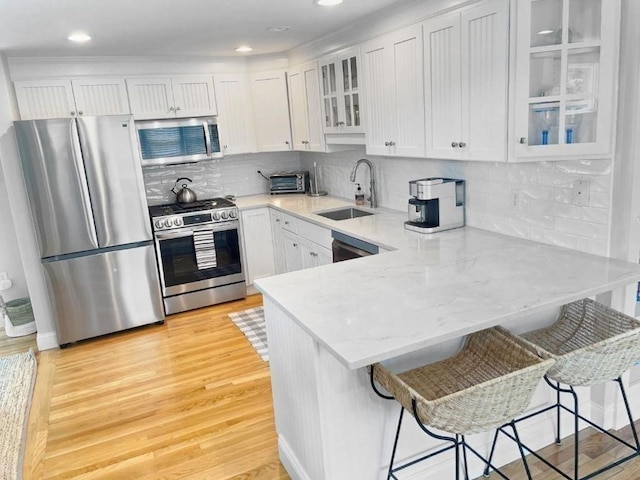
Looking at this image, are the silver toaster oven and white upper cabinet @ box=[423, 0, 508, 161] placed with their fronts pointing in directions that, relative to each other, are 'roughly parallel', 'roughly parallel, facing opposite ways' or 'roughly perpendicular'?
roughly perpendicular

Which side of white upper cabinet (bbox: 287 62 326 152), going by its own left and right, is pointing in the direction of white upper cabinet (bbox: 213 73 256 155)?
right

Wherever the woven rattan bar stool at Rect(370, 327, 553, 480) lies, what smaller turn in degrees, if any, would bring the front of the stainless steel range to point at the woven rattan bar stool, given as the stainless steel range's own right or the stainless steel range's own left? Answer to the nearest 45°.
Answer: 0° — it already faces it

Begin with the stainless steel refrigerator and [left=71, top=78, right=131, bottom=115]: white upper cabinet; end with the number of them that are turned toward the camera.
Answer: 2

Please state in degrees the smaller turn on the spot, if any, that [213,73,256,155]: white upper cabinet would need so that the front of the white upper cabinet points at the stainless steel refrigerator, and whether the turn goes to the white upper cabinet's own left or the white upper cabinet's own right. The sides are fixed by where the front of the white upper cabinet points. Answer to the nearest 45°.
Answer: approximately 45° to the white upper cabinet's own right

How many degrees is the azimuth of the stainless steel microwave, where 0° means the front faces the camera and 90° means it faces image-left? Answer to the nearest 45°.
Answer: approximately 0°

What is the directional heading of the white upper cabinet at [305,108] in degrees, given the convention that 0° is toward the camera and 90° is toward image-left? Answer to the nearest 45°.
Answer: approximately 45°

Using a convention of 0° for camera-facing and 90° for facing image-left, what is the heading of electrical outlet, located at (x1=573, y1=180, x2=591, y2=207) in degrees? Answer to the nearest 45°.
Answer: approximately 45°

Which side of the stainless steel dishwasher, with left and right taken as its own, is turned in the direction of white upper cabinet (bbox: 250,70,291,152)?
right

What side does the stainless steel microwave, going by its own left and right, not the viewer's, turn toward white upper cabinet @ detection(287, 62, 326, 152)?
left
